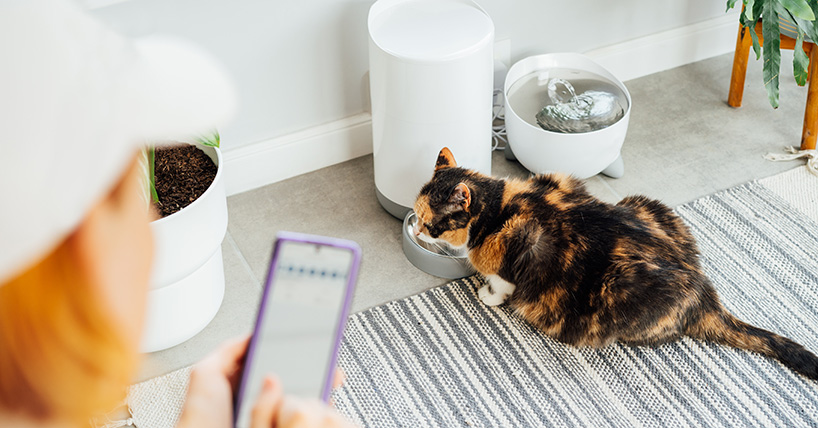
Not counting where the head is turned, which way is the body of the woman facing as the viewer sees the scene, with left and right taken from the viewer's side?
facing away from the viewer and to the right of the viewer

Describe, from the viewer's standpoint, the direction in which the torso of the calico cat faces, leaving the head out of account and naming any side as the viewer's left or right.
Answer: facing away from the viewer and to the left of the viewer

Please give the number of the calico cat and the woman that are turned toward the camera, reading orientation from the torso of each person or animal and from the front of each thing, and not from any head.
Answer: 0

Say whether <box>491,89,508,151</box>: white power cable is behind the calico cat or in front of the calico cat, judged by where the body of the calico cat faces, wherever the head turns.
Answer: in front

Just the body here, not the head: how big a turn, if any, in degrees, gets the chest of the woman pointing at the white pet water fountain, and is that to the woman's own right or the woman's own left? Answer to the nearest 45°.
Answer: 0° — they already face it

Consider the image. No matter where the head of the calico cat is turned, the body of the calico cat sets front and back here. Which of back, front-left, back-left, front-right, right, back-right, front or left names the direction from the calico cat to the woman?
back-left

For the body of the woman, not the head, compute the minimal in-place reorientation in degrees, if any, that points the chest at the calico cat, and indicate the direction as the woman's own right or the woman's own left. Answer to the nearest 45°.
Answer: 0° — they already face it

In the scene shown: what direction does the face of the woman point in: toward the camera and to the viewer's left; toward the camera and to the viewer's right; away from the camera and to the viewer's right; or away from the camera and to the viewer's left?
away from the camera and to the viewer's right
